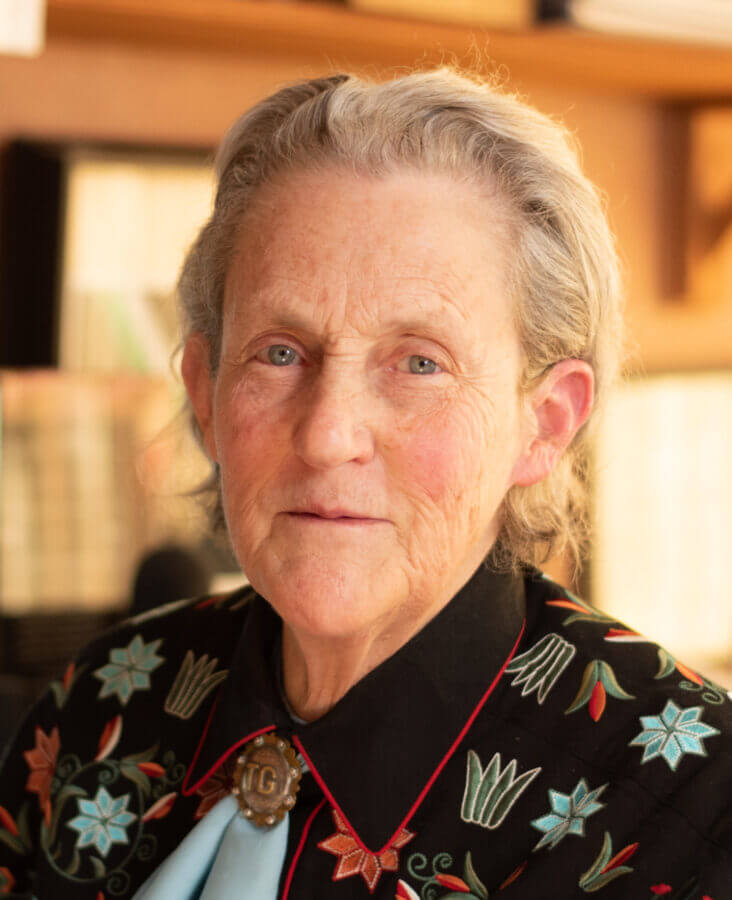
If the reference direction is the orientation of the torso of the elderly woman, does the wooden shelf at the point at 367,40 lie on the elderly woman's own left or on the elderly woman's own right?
on the elderly woman's own right

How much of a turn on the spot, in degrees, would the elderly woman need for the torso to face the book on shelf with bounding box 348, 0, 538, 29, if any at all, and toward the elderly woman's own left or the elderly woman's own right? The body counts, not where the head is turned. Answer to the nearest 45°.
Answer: approximately 135° to the elderly woman's own right

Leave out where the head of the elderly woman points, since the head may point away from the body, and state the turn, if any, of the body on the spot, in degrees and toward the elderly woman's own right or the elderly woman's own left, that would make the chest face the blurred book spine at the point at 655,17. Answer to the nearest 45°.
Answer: approximately 135° to the elderly woman's own right

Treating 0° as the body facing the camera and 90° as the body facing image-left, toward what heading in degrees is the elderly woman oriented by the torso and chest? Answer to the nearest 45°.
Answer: approximately 45°
